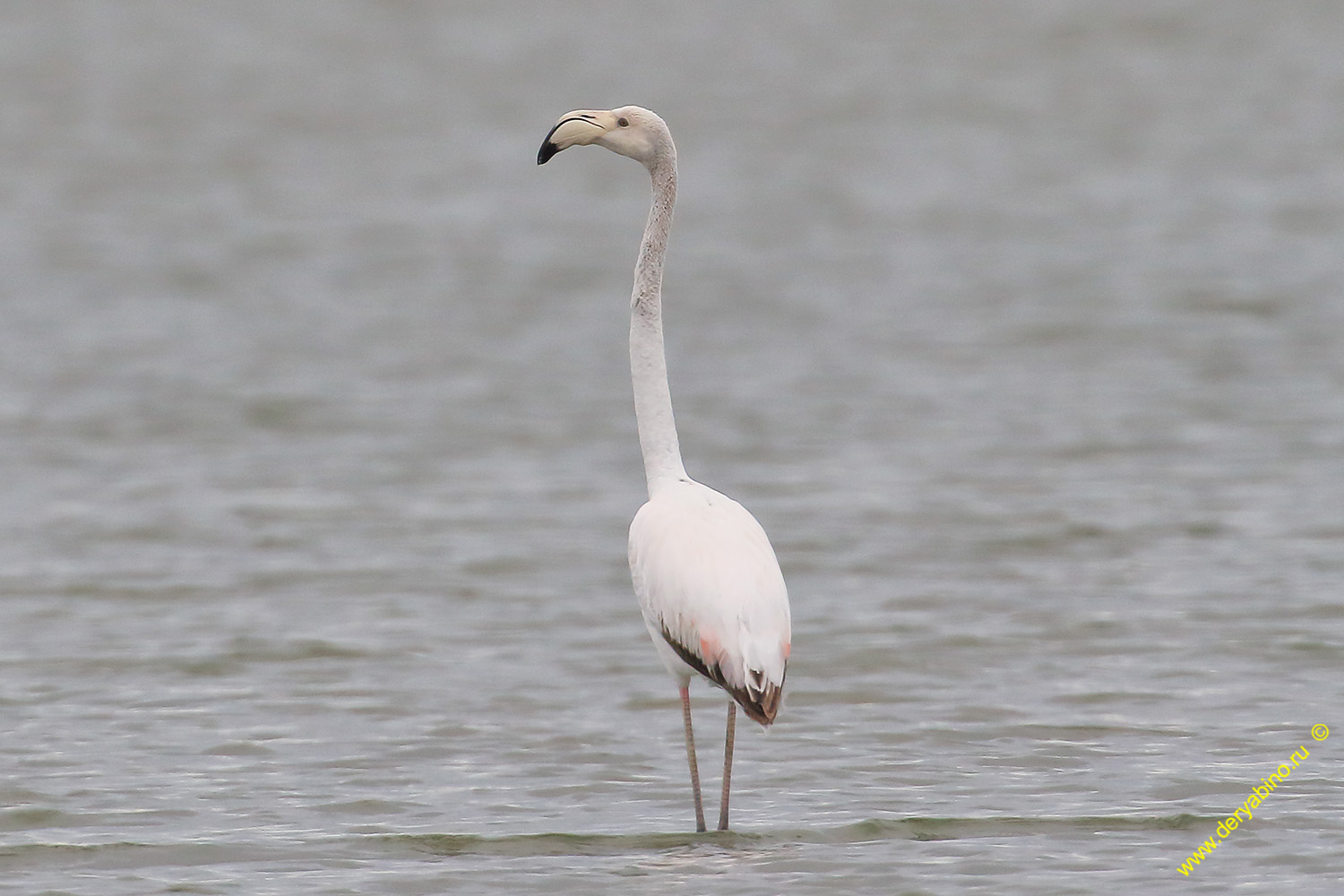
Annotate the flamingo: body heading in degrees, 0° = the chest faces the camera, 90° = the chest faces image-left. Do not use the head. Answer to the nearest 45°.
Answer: approximately 135°
